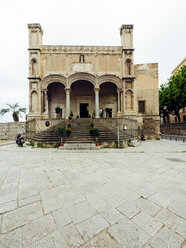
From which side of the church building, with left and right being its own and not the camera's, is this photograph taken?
front

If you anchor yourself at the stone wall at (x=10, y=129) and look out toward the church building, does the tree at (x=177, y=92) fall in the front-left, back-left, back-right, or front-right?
front-left

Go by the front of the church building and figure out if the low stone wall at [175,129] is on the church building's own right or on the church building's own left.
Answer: on the church building's own left

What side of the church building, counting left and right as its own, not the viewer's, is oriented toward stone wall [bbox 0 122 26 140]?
right

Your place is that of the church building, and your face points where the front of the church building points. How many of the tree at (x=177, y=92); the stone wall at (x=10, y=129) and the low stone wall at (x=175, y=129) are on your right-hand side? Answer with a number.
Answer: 1
